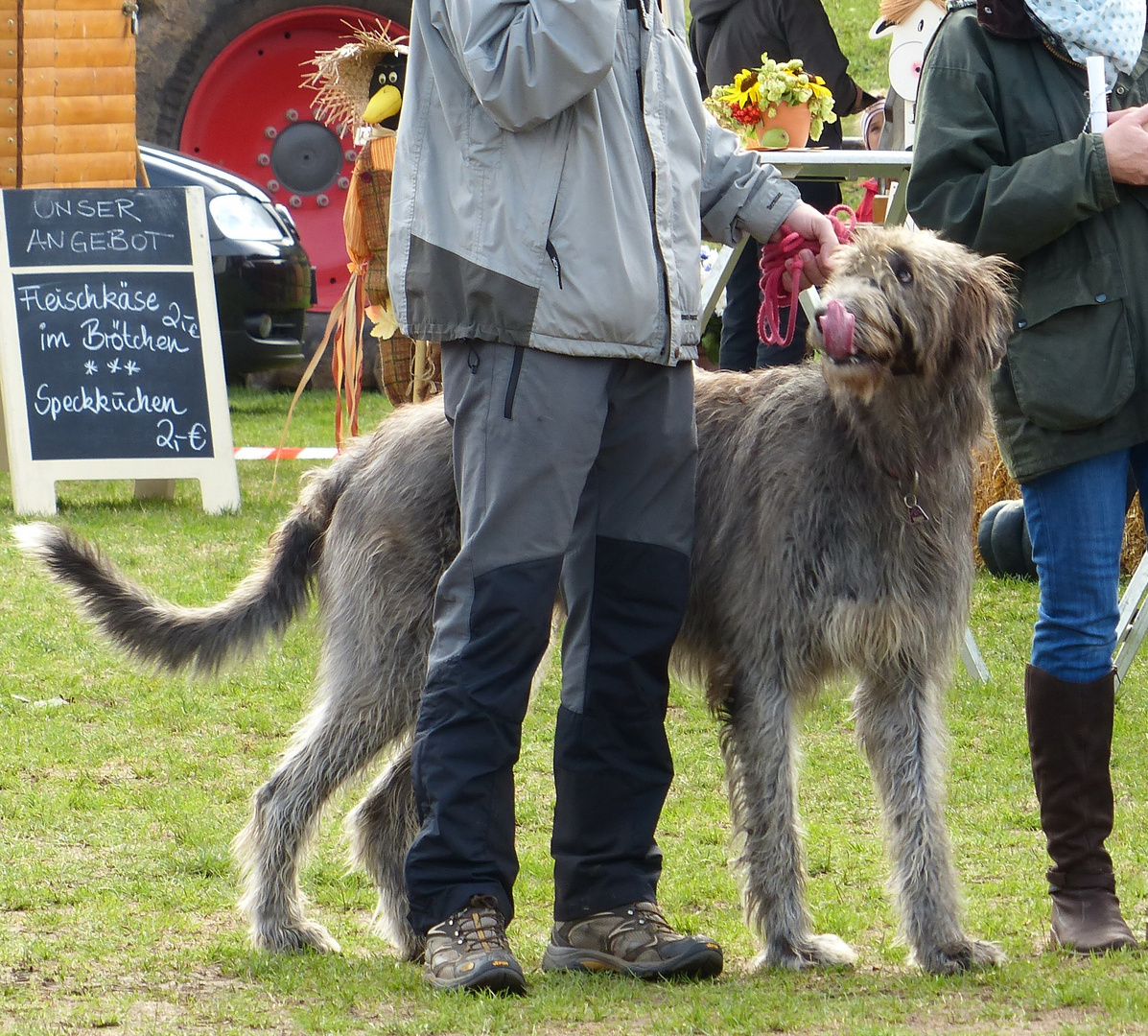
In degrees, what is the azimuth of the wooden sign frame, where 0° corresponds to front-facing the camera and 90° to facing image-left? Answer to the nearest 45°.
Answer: approximately 0°

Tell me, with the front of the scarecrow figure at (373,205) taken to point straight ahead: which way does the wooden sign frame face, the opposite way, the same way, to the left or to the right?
the same way

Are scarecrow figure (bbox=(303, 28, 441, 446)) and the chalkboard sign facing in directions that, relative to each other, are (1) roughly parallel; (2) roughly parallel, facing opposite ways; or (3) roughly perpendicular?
roughly parallel

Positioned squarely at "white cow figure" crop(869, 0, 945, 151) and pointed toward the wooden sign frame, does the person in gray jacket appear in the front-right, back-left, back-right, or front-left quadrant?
front-left

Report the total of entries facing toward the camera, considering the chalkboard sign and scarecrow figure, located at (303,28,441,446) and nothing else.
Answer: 2

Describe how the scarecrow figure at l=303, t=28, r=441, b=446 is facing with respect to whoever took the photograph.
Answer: facing the viewer

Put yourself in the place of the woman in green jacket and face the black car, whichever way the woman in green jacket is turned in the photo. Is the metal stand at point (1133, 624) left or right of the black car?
right

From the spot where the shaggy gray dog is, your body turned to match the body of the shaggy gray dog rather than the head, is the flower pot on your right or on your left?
on your left

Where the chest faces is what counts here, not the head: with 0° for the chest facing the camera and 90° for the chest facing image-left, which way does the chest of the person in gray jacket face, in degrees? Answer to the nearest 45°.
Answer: approximately 315°

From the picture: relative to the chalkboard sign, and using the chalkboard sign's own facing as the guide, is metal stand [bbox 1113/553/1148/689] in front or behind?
in front

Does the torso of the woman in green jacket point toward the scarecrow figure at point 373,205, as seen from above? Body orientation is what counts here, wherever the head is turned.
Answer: no

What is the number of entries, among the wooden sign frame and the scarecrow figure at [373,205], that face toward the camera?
2
